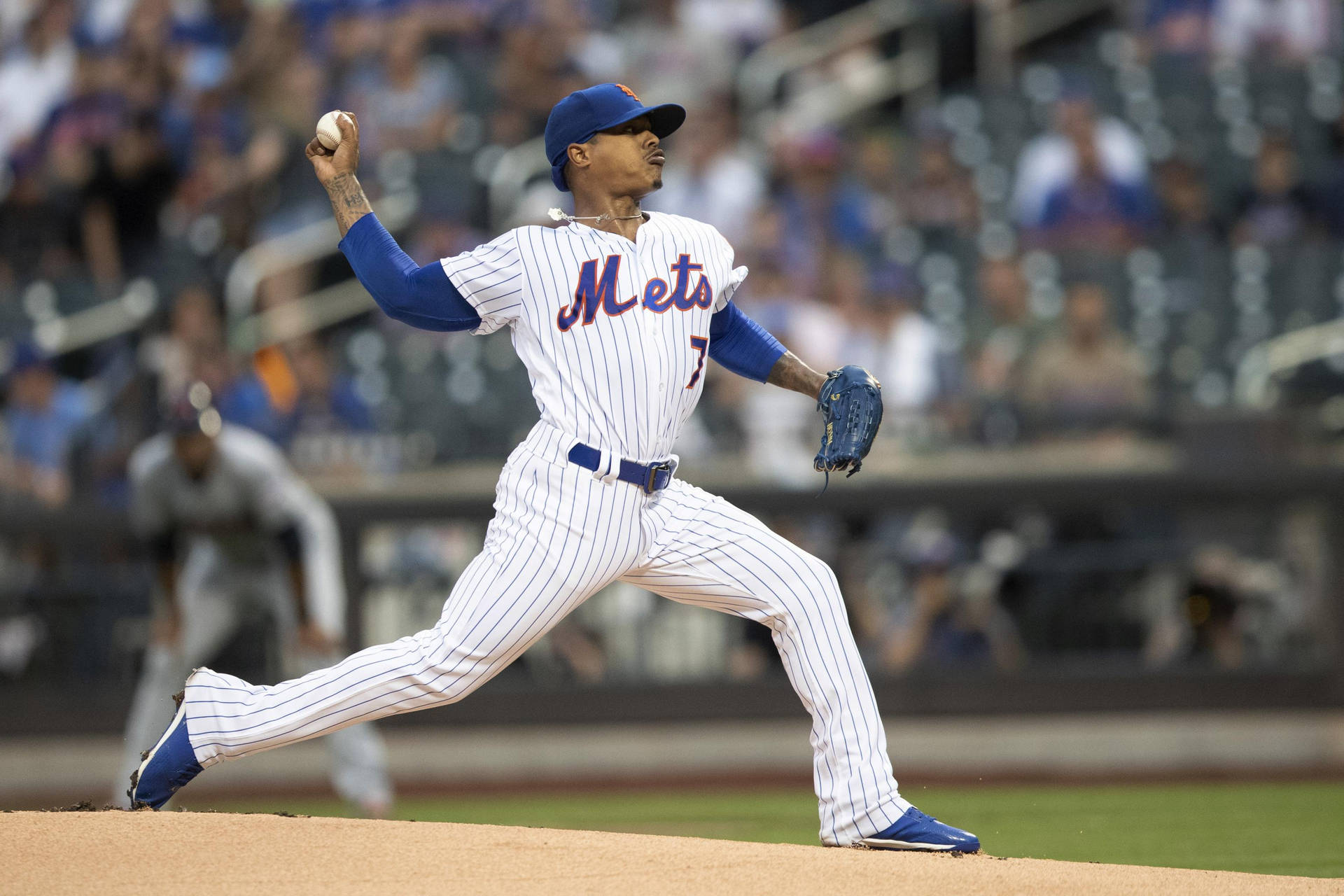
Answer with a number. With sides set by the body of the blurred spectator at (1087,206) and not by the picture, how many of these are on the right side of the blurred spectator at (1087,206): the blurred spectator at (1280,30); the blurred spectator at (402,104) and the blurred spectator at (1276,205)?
1

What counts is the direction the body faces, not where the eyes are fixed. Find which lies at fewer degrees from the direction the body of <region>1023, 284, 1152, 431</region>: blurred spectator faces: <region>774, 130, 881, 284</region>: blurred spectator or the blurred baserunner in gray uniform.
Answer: the blurred baserunner in gray uniform

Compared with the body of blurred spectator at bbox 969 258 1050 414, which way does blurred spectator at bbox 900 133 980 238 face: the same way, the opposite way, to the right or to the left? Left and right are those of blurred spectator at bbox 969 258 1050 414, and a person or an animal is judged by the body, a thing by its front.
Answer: the same way

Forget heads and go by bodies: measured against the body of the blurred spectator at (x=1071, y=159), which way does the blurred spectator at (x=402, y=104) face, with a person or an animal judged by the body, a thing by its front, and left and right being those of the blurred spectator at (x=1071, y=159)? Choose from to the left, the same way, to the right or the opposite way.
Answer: the same way

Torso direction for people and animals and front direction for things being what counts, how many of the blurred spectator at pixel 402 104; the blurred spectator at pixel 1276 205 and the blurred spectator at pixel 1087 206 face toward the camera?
3

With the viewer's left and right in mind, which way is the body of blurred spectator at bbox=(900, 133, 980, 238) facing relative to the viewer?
facing the viewer

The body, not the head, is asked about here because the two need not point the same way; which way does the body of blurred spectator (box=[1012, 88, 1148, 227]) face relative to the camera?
toward the camera

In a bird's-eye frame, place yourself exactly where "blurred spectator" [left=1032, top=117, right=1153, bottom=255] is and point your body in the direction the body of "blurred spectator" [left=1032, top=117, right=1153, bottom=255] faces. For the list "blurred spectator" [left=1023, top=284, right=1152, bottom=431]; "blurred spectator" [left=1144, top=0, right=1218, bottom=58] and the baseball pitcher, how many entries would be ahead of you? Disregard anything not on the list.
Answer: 2

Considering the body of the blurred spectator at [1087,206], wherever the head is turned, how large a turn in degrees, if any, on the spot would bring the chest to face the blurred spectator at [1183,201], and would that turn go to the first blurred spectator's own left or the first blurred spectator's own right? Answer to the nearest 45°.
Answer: approximately 135° to the first blurred spectator's own left

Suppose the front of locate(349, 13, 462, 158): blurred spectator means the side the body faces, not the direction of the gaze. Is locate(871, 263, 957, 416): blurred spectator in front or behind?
in front

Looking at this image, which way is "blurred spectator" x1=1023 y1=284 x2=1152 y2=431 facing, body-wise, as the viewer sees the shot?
toward the camera

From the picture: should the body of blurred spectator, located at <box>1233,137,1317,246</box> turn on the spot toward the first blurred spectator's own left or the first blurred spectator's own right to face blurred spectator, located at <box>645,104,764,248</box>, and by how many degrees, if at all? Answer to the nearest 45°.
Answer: approximately 90° to the first blurred spectator's own right

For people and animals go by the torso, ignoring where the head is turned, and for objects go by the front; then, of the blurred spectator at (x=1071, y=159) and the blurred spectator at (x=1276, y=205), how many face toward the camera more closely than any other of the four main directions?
2
